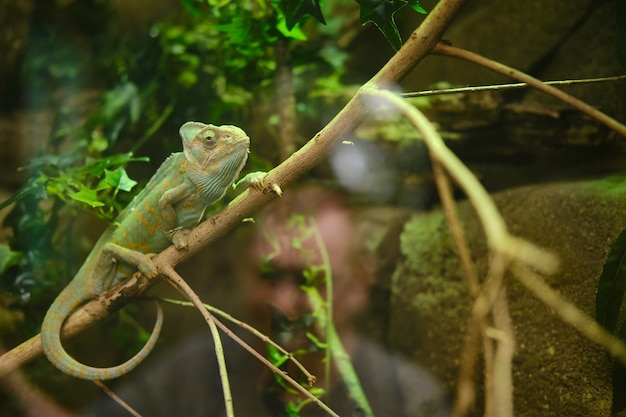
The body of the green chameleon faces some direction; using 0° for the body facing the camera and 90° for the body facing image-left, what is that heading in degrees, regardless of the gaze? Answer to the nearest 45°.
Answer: approximately 270°

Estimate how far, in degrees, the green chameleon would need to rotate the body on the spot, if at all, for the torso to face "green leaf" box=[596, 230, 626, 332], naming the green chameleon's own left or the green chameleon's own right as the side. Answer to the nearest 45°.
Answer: approximately 45° to the green chameleon's own right

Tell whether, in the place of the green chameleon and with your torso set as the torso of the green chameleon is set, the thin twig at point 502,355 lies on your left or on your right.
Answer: on your right
